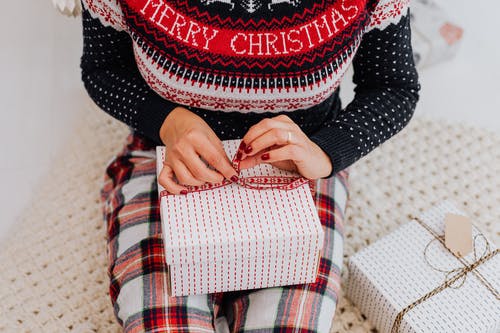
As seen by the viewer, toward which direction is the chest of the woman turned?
toward the camera
